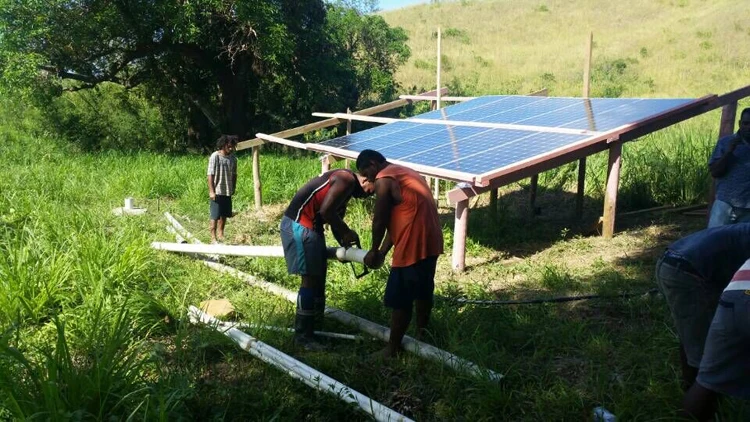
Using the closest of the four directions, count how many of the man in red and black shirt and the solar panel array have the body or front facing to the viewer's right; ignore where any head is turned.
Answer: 1

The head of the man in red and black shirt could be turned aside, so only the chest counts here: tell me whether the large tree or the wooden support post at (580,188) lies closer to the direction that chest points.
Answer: the wooden support post

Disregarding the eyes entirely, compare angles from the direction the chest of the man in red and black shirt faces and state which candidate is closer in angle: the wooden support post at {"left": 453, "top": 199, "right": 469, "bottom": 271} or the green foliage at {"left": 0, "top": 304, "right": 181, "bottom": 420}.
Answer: the wooden support post

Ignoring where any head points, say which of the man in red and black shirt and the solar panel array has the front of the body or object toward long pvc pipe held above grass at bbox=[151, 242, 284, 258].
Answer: the solar panel array

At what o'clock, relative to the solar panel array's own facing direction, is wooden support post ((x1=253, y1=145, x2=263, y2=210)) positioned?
The wooden support post is roughly at 2 o'clock from the solar panel array.

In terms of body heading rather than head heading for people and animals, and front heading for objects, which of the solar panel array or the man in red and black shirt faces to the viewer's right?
the man in red and black shirt

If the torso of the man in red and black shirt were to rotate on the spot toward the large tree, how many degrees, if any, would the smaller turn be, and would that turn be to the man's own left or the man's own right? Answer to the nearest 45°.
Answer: approximately 90° to the man's own left

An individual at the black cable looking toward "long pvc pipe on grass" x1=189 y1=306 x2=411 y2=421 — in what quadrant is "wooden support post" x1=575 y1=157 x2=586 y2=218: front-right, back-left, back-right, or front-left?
back-right

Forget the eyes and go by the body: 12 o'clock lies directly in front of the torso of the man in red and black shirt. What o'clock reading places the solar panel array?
The solar panel array is roughly at 10 o'clock from the man in red and black shirt.

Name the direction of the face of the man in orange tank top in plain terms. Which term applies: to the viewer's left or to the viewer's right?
to the viewer's left

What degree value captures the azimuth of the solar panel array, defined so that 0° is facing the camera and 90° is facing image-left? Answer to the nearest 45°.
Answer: approximately 45°

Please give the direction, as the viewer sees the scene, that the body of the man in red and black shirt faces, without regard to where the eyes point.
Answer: to the viewer's right
